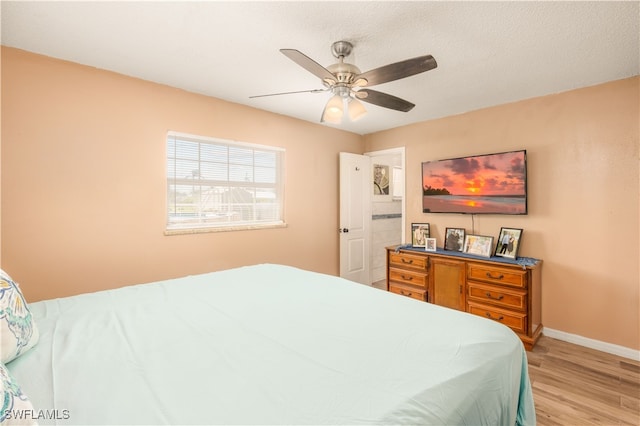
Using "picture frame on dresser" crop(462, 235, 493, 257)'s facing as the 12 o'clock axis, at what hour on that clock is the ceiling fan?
The ceiling fan is roughly at 11 o'clock from the picture frame on dresser.

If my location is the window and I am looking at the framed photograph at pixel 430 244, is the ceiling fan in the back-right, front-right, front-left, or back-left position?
front-right

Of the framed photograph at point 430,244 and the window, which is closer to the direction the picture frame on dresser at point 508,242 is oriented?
the window

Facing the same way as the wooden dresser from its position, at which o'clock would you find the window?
The window is roughly at 1 o'clock from the wooden dresser.

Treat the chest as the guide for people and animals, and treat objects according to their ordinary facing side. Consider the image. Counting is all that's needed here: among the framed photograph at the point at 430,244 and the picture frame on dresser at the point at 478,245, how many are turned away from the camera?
0

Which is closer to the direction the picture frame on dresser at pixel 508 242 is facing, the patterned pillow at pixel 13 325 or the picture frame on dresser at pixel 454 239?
the patterned pillow

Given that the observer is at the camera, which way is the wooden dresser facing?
facing the viewer and to the left of the viewer

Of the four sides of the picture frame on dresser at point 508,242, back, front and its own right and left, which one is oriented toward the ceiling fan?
front
